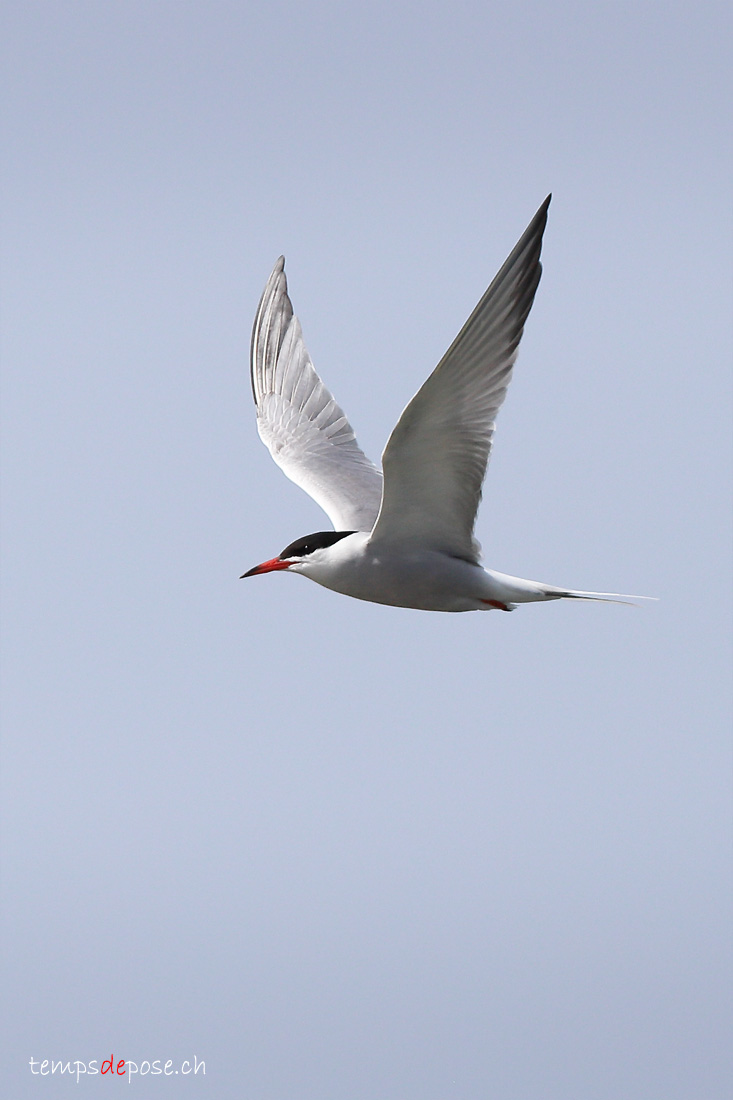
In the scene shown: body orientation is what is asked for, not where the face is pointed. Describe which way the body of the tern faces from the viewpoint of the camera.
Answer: to the viewer's left
